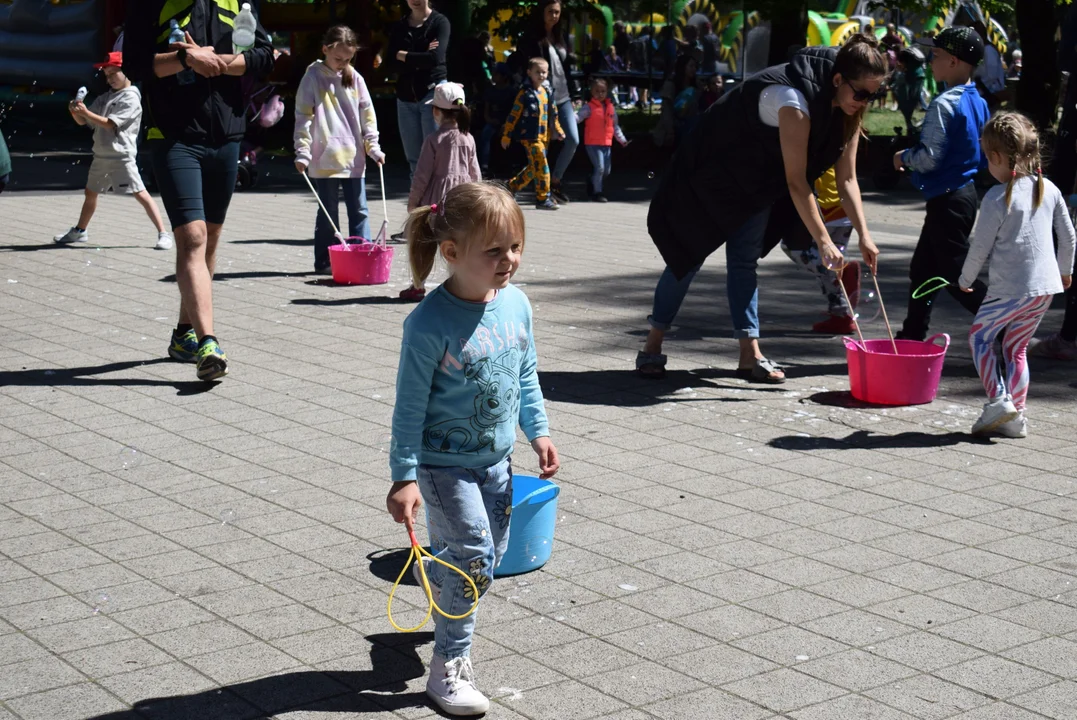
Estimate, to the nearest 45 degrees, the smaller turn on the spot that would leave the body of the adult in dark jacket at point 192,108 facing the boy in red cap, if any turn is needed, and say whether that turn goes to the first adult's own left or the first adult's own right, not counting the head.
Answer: approximately 180°

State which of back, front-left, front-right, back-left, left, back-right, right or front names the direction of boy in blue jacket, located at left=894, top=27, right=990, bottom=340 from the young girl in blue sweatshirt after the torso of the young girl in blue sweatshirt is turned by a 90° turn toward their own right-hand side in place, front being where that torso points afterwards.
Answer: back

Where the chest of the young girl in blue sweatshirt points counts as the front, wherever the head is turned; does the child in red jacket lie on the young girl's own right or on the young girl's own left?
on the young girl's own left

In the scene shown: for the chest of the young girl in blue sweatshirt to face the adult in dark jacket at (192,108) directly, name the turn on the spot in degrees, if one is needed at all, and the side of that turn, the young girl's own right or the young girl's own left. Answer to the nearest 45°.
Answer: approximately 135° to the young girl's own left

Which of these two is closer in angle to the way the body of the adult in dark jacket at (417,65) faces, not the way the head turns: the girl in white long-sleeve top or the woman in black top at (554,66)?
the girl in white long-sleeve top

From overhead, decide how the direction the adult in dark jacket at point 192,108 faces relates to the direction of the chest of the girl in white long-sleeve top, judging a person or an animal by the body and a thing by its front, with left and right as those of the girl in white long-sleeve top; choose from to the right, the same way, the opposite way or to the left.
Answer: the opposite way

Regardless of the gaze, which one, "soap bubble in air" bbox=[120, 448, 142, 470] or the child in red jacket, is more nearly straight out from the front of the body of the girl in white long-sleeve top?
the child in red jacket

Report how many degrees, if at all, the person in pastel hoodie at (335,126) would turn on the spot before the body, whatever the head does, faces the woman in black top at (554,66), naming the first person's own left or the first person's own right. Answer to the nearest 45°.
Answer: approximately 135° to the first person's own left

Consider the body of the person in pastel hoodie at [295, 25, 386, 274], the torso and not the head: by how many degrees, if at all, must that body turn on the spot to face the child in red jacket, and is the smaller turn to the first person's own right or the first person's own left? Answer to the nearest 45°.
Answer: approximately 135° to the first person's own left

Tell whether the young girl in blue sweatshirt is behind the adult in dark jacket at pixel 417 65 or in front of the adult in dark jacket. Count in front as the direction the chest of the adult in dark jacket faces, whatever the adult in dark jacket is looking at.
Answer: in front

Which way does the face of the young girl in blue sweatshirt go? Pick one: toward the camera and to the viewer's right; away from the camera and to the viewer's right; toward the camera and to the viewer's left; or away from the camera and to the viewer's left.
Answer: toward the camera and to the viewer's right

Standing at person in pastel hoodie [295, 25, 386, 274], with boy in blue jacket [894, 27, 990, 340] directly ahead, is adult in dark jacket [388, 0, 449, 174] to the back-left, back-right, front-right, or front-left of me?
back-left
